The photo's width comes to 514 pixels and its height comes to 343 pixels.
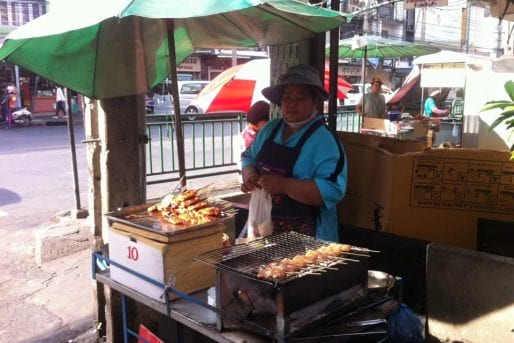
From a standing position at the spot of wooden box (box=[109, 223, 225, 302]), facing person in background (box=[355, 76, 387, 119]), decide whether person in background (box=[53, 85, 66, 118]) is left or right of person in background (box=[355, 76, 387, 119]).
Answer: left

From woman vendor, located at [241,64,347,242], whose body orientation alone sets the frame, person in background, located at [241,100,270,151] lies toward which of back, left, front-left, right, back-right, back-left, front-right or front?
back-right

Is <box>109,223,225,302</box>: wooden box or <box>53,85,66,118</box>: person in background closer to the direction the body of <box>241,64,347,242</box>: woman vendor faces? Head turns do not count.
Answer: the wooden box

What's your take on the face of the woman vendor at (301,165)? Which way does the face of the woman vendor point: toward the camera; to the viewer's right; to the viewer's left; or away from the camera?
toward the camera

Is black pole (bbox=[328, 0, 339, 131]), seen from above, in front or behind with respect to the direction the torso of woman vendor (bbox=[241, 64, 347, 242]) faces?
behind

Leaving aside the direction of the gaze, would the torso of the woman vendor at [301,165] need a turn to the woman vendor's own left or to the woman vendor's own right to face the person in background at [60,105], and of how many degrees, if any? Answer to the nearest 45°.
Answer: approximately 90° to the woman vendor's own right

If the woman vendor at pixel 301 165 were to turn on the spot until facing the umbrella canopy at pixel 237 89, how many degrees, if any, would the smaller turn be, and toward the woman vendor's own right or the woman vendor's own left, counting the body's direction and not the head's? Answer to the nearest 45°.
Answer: approximately 135° to the woman vendor's own right

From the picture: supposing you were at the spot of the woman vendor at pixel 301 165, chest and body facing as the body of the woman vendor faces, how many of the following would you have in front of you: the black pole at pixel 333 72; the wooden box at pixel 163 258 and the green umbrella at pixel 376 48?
1

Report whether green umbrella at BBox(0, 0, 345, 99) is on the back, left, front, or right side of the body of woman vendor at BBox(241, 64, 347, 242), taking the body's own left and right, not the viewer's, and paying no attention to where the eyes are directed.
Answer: right

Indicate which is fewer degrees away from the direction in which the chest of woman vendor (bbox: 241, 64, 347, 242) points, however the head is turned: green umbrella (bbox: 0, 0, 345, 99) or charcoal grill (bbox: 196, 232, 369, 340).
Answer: the charcoal grill

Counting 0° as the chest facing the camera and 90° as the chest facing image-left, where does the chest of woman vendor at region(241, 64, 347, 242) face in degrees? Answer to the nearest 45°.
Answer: approximately 45°

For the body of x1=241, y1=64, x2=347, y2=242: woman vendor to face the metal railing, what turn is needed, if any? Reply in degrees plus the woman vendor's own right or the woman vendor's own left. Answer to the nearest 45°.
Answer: approximately 135° to the woman vendor's own right
